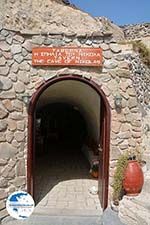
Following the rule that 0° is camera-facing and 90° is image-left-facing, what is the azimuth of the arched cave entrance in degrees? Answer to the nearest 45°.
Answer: approximately 0°

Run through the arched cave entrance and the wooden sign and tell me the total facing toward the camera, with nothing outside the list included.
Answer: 2

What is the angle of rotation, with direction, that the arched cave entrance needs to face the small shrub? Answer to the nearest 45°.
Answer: approximately 45° to its left

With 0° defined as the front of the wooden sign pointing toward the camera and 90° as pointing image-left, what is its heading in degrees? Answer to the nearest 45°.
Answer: approximately 0°
